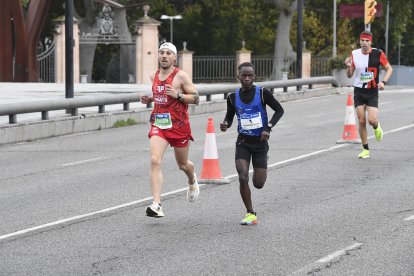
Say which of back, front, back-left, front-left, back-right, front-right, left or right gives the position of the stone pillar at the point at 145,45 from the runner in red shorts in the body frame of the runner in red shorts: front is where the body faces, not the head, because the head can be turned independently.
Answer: back-right

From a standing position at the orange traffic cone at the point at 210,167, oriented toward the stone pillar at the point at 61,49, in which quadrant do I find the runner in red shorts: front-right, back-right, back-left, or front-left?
back-left

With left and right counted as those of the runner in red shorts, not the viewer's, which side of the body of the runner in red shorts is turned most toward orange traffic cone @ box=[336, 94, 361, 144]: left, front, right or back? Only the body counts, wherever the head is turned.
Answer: back

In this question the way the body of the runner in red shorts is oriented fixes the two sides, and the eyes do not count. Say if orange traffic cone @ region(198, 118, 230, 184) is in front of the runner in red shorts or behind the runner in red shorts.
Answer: behind

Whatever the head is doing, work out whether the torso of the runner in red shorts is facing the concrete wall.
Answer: no

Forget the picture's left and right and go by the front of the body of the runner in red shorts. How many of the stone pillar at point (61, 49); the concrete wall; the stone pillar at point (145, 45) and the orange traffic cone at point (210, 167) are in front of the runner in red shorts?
0

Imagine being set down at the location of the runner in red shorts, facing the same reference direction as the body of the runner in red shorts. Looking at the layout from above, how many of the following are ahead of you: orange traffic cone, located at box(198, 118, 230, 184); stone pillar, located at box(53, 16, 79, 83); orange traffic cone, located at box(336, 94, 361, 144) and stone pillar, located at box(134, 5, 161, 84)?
0

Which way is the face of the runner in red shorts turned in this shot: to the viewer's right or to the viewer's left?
to the viewer's left

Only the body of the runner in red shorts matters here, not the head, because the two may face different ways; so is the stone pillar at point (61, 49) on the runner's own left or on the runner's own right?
on the runner's own right

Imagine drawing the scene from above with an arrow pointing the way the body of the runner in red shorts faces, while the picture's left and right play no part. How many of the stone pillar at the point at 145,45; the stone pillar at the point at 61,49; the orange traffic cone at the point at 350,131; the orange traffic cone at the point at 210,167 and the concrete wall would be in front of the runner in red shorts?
0

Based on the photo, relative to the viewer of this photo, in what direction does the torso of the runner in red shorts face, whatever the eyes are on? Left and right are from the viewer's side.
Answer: facing the viewer and to the left of the viewer

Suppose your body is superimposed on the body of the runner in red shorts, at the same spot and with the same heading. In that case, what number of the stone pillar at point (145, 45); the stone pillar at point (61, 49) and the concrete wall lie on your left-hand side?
0

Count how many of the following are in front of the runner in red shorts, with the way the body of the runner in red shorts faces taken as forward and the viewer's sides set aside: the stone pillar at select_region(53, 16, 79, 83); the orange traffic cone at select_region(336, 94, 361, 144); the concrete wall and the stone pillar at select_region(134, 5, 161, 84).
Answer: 0
